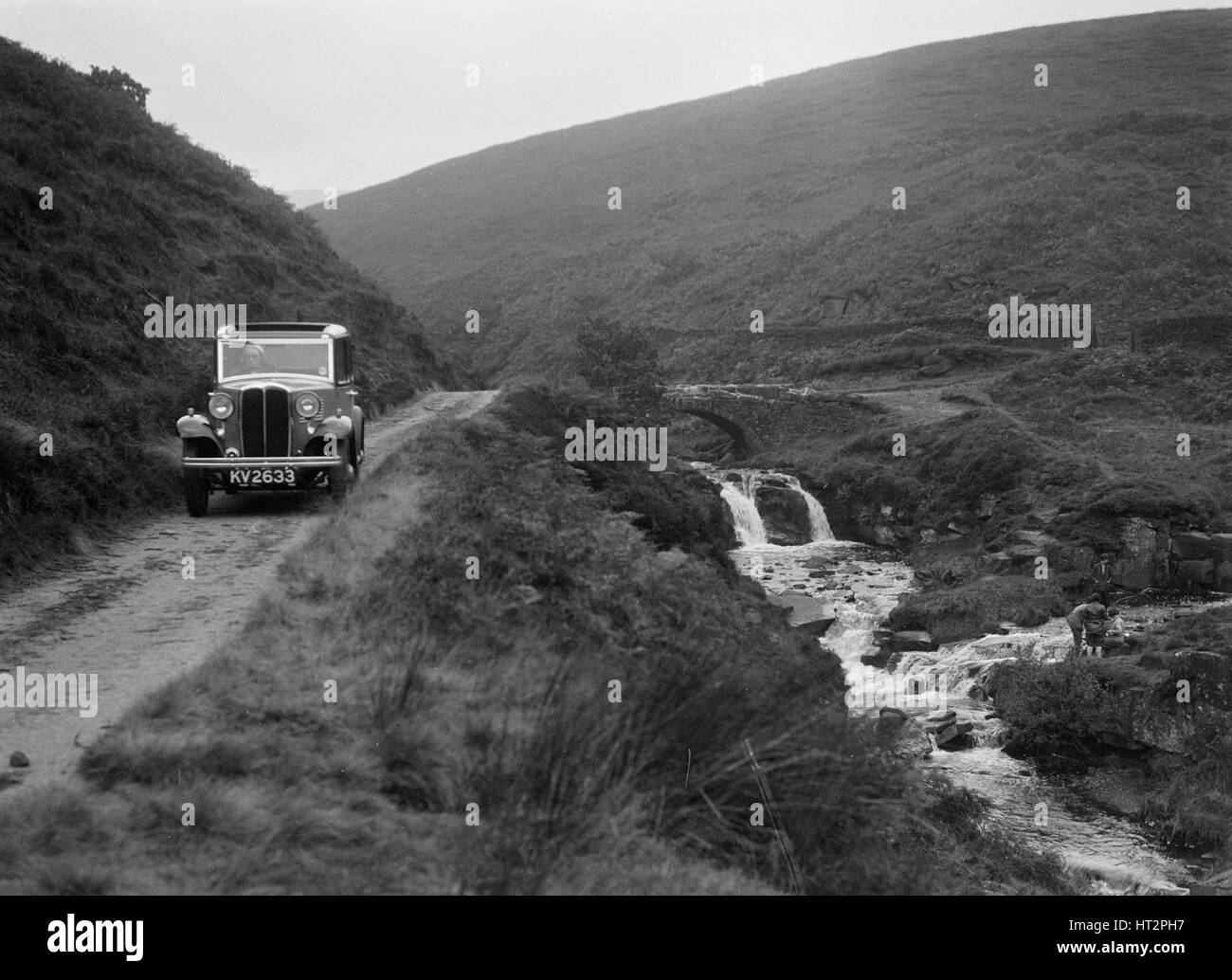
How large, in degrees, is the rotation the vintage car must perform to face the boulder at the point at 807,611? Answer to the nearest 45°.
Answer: approximately 135° to its left

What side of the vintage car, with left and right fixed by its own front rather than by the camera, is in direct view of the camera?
front

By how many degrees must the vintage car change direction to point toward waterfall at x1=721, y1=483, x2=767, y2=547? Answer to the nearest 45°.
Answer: approximately 135° to its left

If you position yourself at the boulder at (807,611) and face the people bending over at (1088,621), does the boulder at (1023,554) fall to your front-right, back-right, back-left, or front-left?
front-left
